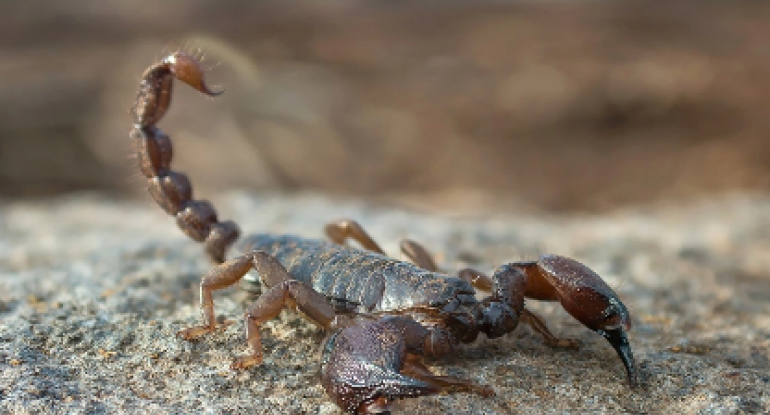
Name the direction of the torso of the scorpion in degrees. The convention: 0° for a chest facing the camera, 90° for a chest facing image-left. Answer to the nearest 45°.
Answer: approximately 315°
